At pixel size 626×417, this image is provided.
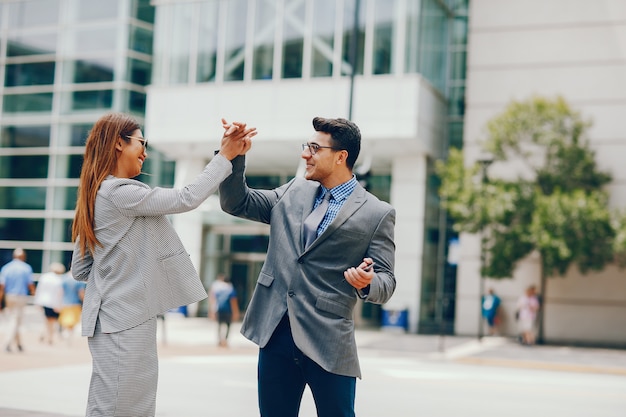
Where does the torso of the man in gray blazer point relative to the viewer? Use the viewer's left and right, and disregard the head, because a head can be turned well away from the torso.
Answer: facing the viewer and to the left of the viewer

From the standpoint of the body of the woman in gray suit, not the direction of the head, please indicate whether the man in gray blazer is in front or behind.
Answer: in front

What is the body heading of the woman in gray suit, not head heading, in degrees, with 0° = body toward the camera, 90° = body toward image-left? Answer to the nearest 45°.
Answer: approximately 270°

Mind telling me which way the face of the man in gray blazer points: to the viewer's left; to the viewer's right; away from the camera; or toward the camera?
to the viewer's left

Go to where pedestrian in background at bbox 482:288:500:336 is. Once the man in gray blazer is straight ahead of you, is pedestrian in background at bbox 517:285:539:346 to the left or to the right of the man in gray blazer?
left

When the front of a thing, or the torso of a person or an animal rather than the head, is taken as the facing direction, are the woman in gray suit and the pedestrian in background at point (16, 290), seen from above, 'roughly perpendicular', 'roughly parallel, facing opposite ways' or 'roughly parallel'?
roughly perpendicular

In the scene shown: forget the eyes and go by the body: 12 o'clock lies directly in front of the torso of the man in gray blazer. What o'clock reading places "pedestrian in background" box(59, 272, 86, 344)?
The pedestrian in background is roughly at 4 o'clock from the man in gray blazer.

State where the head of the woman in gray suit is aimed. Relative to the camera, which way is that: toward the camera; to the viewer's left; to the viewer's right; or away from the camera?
to the viewer's right
